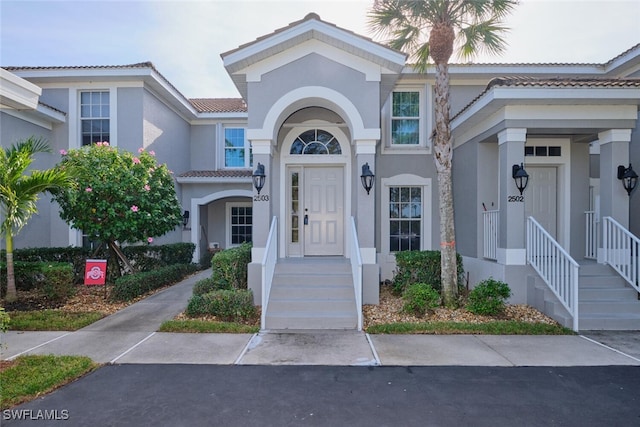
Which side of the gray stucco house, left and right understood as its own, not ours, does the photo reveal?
front

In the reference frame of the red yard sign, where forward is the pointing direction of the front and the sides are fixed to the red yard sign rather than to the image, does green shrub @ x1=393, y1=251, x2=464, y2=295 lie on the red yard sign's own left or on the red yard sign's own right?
on the red yard sign's own left

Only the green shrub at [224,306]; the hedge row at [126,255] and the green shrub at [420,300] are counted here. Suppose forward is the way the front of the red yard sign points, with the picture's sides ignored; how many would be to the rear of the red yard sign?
1

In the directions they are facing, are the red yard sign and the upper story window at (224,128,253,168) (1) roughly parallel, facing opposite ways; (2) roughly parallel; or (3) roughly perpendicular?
roughly parallel

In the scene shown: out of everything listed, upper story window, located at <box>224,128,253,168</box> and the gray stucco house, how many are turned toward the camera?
2

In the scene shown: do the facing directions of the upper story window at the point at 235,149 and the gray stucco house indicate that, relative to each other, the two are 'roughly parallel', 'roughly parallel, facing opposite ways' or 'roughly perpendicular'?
roughly parallel

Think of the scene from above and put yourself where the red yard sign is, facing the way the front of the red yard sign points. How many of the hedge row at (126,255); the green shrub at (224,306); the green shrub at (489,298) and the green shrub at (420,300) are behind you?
1

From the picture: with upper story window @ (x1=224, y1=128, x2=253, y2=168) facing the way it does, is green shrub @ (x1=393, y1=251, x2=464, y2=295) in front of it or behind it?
in front

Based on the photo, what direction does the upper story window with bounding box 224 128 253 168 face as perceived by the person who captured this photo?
facing the viewer
